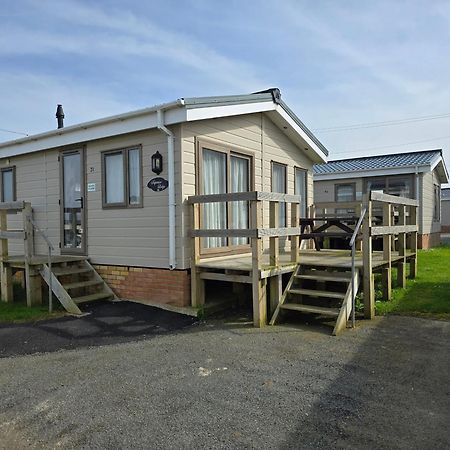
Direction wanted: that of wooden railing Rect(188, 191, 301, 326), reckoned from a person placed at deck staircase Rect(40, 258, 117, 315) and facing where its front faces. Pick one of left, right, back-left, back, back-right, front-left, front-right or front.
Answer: front

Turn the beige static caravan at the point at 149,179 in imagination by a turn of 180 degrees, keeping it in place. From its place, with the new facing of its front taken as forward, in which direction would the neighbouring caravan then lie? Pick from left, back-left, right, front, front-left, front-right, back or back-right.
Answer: right

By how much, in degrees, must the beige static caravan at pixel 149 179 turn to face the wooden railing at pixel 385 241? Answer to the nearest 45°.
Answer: approximately 45° to its left

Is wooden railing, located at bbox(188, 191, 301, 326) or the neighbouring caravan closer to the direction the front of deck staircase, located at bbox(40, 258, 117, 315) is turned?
the wooden railing

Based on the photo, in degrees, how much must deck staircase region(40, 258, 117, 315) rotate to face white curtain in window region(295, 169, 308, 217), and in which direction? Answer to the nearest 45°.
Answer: approximately 45° to its left

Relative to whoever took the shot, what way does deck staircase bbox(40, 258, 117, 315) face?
facing the viewer and to the right of the viewer

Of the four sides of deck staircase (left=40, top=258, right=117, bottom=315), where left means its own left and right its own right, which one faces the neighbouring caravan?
left
